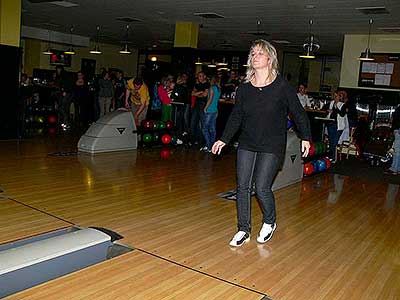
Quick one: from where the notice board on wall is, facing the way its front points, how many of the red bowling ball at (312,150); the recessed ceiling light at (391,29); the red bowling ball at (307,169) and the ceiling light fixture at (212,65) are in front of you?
3

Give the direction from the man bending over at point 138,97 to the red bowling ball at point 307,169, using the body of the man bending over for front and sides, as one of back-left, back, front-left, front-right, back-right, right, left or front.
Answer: front-left

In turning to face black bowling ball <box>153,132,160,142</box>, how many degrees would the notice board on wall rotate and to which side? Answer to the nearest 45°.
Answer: approximately 45° to its right

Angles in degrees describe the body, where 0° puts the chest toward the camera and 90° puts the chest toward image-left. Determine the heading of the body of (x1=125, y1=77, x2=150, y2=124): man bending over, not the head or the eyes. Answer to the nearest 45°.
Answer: approximately 0°

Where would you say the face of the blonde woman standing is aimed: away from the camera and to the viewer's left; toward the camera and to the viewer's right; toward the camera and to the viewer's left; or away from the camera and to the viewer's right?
toward the camera and to the viewer's left

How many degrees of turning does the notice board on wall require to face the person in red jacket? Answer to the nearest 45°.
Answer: approximately 45° to its right

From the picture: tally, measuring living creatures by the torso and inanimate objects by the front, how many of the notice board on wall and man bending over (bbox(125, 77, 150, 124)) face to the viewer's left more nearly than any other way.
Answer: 0
